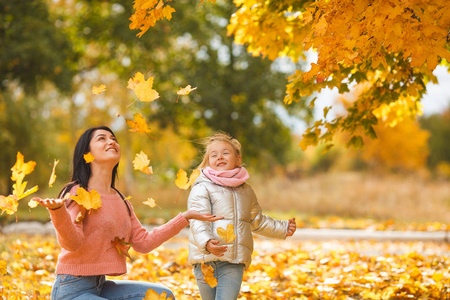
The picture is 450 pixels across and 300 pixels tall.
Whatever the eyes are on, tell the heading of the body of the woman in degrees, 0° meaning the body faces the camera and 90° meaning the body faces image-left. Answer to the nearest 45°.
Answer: approximately 315°

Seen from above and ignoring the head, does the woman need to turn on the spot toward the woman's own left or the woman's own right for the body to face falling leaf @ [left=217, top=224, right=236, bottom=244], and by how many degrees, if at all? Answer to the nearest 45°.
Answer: approximately 45° to the woman's own left
